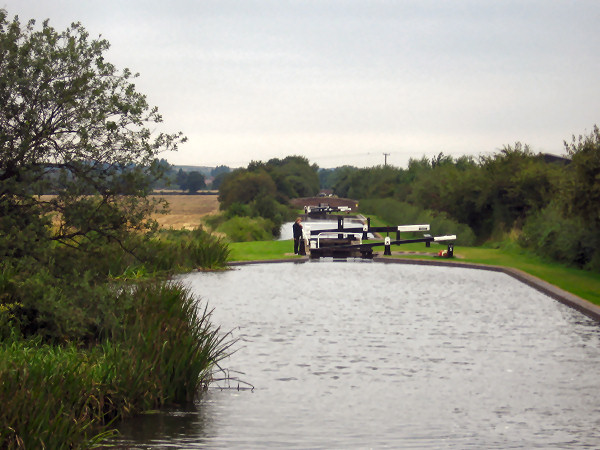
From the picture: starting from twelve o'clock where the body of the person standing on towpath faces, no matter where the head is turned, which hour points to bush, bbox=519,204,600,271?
The bush is roughly at 1 o'clock from the person standing on towpath.

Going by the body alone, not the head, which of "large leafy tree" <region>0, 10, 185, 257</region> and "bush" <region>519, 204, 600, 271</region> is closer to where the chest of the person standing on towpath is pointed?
the bush

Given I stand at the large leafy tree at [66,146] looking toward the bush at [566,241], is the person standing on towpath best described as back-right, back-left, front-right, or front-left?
front-left

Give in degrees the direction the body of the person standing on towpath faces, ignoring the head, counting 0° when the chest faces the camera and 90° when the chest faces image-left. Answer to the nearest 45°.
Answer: approximately 270°

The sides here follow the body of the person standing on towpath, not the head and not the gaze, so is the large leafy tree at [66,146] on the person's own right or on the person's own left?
on the person's own right
